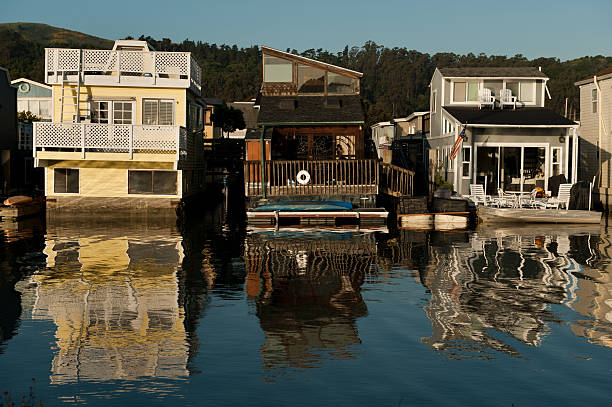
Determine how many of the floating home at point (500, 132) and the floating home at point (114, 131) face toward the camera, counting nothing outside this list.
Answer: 2

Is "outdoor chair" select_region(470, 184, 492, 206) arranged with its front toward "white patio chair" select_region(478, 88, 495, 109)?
no

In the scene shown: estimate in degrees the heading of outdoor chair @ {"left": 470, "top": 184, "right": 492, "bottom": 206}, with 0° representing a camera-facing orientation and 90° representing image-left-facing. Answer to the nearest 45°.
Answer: approximately 315°

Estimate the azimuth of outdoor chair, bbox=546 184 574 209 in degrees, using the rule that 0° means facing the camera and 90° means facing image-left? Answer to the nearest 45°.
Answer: approximately 45°

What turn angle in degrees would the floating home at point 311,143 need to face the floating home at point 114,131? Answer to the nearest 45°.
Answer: approximately 90° to its right

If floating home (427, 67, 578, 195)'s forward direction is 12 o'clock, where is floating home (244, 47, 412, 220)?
floating home (244, 47, 412, 220) is roughly at 2 o'clock from floating home (427, 67, 578, 195).

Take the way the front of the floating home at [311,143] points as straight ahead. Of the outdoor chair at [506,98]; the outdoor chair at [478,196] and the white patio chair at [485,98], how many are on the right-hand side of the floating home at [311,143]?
0

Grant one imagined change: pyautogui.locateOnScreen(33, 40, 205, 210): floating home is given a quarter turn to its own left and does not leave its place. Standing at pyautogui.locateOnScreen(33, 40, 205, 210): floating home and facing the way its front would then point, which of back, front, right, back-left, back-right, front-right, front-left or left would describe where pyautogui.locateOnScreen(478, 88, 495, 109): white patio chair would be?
front

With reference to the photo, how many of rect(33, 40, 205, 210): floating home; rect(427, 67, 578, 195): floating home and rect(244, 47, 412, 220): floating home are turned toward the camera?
3

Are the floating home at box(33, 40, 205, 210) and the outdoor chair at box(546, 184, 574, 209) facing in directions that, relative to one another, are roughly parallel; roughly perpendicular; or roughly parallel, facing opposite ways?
roughly perpendicular

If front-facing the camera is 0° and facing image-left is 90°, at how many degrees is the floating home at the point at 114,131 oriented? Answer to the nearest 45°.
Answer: approximately 0°

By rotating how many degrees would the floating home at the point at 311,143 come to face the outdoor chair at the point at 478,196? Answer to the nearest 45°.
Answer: approximately 90° to its left

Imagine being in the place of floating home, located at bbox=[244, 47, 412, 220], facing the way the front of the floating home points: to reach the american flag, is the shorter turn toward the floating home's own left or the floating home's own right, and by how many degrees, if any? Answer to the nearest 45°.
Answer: approximately 90° to the floating home's own left

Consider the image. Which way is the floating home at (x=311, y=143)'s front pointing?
toward the camera

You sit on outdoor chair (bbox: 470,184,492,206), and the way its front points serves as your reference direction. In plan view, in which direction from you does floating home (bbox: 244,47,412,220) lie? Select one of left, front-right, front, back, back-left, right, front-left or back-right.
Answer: back-right

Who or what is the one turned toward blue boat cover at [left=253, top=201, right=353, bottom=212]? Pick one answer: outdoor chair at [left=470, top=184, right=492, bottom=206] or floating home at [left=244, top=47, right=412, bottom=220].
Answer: the floating home

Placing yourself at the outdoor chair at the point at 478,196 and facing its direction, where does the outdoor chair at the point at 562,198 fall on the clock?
the outdoor chair at the point at 562,198 is roughly at 11 o'clock from the outdoor chair at the point at 478,196.

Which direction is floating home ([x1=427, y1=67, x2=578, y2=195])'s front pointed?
toward the camera

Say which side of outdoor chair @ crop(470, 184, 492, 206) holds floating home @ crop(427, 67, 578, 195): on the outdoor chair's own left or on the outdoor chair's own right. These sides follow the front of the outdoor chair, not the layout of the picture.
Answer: on the outdoor chair's own left

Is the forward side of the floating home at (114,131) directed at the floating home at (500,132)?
no

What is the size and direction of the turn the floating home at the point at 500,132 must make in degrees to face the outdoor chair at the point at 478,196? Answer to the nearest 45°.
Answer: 0° — it already faces it
